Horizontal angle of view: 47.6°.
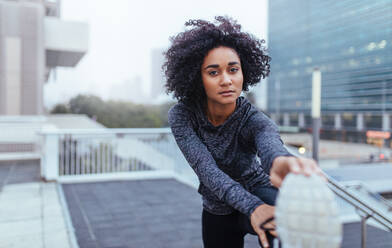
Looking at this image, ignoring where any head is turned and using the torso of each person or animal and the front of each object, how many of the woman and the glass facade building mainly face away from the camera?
0

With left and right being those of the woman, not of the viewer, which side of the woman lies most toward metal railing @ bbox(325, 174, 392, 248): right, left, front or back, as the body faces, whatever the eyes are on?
left

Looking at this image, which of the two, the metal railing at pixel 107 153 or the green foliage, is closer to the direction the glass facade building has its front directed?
the metal railing

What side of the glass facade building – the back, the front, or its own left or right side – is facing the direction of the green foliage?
right

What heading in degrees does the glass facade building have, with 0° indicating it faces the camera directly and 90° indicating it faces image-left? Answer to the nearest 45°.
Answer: approximately 45°

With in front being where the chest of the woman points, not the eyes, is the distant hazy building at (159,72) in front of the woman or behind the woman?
behind
